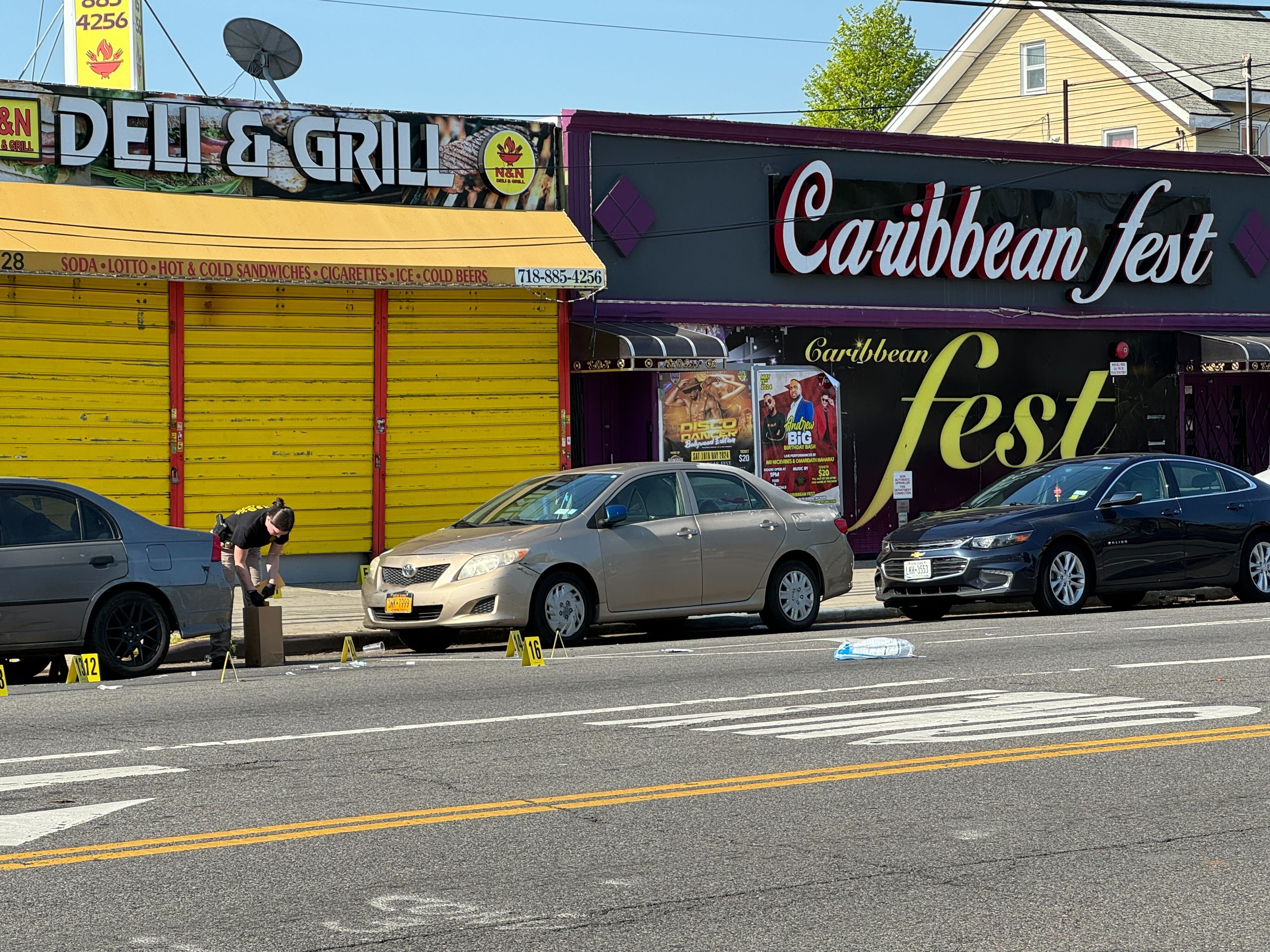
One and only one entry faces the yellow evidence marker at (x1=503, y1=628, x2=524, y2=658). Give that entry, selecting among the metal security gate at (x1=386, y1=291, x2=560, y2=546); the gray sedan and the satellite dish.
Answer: the metal security gate

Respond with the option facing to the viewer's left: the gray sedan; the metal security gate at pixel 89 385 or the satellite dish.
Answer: the gray sedan

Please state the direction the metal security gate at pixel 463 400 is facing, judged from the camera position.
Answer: facing the viewer

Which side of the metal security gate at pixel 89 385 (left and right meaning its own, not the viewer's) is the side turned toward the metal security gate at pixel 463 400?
left

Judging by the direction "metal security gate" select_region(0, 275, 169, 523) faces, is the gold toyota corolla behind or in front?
in front

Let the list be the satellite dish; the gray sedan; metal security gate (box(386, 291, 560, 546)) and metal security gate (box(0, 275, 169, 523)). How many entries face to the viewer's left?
1

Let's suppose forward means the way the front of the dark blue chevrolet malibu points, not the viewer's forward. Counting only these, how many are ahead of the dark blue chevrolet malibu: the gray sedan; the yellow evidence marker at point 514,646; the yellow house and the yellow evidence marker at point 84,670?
3

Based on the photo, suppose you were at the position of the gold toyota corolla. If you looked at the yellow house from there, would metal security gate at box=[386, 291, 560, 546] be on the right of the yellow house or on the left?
left

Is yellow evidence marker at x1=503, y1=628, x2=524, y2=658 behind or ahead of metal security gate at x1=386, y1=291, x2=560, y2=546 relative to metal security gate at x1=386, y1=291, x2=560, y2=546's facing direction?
ahead

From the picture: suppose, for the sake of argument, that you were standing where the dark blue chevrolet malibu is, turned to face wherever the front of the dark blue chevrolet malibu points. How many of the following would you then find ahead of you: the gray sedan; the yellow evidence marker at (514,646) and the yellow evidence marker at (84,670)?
3

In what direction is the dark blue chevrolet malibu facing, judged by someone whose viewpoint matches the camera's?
facing the viewer and to the left of the viewer

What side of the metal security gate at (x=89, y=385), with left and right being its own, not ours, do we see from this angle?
front

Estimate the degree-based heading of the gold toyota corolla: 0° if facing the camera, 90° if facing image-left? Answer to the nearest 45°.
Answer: approximately 45°

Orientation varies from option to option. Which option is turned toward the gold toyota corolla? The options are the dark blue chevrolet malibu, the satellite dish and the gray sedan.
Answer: the dark blue chevrolet malibu

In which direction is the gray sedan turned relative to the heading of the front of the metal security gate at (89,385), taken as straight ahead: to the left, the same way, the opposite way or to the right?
to the right

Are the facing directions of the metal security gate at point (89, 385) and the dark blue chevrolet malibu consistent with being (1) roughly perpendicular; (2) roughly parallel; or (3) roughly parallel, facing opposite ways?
roughly perpendicular

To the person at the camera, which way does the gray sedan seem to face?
facing to the left of the viewer
